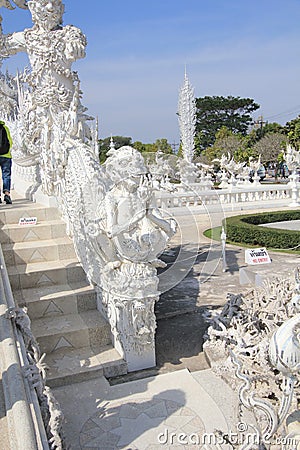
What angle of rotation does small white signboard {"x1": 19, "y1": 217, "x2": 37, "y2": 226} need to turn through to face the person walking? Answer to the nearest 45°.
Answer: approximately 180°

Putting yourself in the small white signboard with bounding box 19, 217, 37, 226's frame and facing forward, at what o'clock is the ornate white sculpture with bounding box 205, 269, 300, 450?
The ornate white sculpture is roughly at 11 o'clock from the small white signboard.

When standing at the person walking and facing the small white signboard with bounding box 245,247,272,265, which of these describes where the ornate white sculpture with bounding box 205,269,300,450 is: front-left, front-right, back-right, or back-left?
front-right

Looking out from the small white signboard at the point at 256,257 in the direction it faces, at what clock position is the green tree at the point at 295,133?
The green tree is roughly at 6 o'clock from the small white signboard.

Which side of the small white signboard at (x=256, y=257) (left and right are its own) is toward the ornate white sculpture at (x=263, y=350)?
front

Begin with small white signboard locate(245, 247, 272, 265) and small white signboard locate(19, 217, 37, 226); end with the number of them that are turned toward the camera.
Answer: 2

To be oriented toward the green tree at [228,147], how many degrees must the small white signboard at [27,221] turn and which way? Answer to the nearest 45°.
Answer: approximately 135° to its left

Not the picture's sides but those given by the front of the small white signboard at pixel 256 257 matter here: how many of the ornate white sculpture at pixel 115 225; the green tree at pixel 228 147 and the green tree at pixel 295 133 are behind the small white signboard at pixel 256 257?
2

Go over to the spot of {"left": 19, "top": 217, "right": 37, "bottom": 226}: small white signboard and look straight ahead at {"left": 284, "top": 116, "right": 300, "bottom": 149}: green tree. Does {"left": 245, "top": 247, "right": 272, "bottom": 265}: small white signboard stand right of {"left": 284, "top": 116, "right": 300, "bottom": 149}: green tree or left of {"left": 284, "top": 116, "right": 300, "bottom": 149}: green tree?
right

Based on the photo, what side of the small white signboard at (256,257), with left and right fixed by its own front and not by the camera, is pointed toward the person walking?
right

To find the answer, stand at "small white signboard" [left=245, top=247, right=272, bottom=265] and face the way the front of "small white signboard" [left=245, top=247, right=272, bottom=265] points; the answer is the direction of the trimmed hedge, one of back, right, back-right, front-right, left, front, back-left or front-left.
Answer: back

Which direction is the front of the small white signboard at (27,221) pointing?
toward the camera

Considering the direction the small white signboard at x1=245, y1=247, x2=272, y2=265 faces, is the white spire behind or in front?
behind

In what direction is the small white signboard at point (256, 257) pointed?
toward the camera
